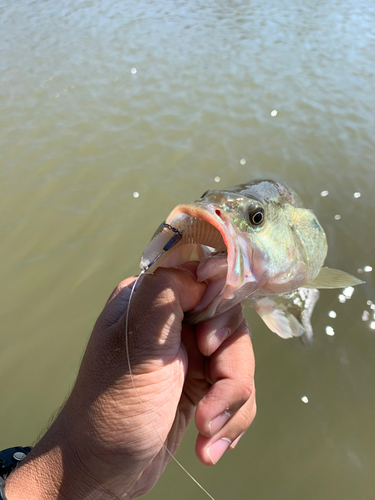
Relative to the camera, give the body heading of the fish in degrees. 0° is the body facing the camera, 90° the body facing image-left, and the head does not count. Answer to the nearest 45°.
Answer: approximately 45°
